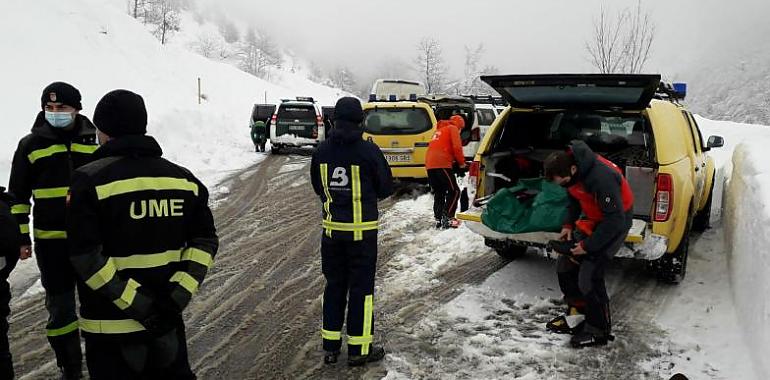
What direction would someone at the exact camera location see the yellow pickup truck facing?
facing away from the viewer and to the right of the viewer

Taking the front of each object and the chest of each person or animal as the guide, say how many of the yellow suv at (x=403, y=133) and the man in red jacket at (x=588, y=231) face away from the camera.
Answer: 1

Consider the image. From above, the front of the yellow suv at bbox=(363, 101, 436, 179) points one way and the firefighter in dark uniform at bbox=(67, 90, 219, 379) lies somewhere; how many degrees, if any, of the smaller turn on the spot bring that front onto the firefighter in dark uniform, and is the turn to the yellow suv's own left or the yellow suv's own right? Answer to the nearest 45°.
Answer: approximately 180°

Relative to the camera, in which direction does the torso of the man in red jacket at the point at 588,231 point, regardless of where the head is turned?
to the viewer's left

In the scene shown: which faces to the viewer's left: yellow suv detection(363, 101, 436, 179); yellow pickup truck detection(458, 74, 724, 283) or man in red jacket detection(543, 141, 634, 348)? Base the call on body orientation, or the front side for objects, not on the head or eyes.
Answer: the man in red jacket

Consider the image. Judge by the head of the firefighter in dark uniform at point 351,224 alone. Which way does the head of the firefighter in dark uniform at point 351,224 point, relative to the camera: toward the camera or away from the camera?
away from the camera

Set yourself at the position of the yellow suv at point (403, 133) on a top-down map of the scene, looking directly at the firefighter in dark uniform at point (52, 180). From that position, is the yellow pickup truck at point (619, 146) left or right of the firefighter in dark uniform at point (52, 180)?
left

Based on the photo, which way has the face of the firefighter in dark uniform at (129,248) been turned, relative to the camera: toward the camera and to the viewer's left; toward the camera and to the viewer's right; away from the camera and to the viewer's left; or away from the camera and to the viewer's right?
away from the camera and to the viewer's left

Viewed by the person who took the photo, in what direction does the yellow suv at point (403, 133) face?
facing away from the viewer

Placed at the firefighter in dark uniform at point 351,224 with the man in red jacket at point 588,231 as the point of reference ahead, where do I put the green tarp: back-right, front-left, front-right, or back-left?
front-left

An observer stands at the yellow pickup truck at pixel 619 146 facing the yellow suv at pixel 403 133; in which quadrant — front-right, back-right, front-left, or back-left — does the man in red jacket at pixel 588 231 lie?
back-left
